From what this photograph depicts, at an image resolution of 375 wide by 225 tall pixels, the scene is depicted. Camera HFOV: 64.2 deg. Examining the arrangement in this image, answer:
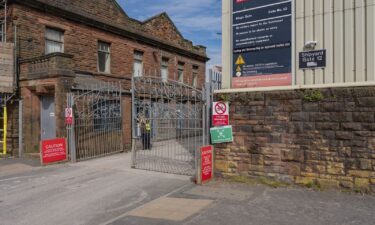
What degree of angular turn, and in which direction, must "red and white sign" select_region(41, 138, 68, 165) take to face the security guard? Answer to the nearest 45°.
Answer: approximately 90° to its left

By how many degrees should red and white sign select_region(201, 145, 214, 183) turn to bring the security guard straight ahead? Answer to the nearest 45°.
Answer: approximately 180°

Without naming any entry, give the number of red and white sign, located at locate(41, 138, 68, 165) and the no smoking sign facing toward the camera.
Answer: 2

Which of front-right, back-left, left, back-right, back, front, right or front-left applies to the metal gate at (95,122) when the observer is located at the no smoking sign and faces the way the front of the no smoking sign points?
back-right

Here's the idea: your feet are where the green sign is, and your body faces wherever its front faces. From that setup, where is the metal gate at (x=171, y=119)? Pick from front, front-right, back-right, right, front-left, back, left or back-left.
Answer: back-right

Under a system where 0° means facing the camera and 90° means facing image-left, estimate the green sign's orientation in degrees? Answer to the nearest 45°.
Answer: approximately 0°
